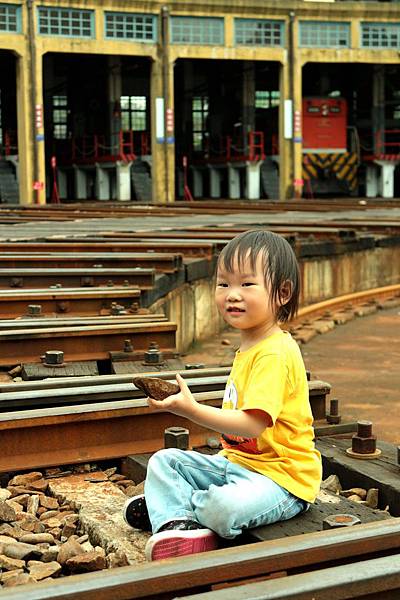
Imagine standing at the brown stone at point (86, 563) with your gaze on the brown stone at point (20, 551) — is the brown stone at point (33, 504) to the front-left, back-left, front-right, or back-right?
front-right

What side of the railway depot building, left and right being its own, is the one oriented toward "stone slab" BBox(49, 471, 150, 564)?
front

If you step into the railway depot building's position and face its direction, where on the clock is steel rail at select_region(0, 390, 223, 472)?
The steel rail is roughly at 12 o'clock from the railway depot building.

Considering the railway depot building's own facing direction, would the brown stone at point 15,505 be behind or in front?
in front

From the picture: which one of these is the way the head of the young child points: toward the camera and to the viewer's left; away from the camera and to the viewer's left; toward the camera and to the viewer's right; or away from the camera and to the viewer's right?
toward the camera and to the viewer's left

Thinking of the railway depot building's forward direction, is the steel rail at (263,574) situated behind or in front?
in front

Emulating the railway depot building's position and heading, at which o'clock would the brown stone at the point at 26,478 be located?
The brown stone is roughly at 12 o'clock from the railway depot building.

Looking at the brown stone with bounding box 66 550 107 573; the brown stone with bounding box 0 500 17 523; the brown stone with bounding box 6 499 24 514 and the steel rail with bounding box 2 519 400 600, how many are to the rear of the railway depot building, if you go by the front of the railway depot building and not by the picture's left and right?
0

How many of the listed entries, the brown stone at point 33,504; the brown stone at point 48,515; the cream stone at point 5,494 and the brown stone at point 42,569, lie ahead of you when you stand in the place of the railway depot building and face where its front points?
4

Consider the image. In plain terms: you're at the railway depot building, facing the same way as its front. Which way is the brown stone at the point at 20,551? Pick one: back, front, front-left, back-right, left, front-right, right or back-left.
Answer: front

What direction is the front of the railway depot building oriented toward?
toward the camera

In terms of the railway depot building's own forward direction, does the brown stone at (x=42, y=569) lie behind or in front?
in front

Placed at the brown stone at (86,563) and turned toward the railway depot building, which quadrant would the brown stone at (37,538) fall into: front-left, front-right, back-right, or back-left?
front-left

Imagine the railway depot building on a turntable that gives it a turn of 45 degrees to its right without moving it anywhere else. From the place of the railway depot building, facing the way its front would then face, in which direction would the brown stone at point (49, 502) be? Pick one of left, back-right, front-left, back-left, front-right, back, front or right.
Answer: front-left

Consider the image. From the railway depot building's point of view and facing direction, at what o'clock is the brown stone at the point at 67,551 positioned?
The brown stone is roughly at 12 o'clock from the railway depot building.

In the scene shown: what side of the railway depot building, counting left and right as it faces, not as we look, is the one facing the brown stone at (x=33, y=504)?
front

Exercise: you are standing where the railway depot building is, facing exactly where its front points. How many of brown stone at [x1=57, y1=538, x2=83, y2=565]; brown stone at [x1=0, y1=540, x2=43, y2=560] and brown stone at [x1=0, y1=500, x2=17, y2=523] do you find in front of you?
3
